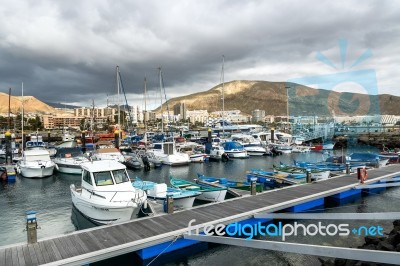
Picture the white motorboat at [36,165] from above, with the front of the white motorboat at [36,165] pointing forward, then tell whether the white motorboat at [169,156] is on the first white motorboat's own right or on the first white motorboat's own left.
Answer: on the first white motorboat's own left

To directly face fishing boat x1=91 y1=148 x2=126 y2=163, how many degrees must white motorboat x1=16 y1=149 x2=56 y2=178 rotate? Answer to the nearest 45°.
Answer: approximately 90° to its left

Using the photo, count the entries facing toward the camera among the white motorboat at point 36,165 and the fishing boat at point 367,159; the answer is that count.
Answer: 1

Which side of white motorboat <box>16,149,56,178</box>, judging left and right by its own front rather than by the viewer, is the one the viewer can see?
front

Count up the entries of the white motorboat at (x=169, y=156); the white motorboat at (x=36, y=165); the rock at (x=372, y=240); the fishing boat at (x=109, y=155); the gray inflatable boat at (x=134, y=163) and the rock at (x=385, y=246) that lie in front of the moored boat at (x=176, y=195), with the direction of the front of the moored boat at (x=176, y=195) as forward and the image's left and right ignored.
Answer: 2

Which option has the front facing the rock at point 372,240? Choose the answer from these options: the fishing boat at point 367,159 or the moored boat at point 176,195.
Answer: the moored boat
